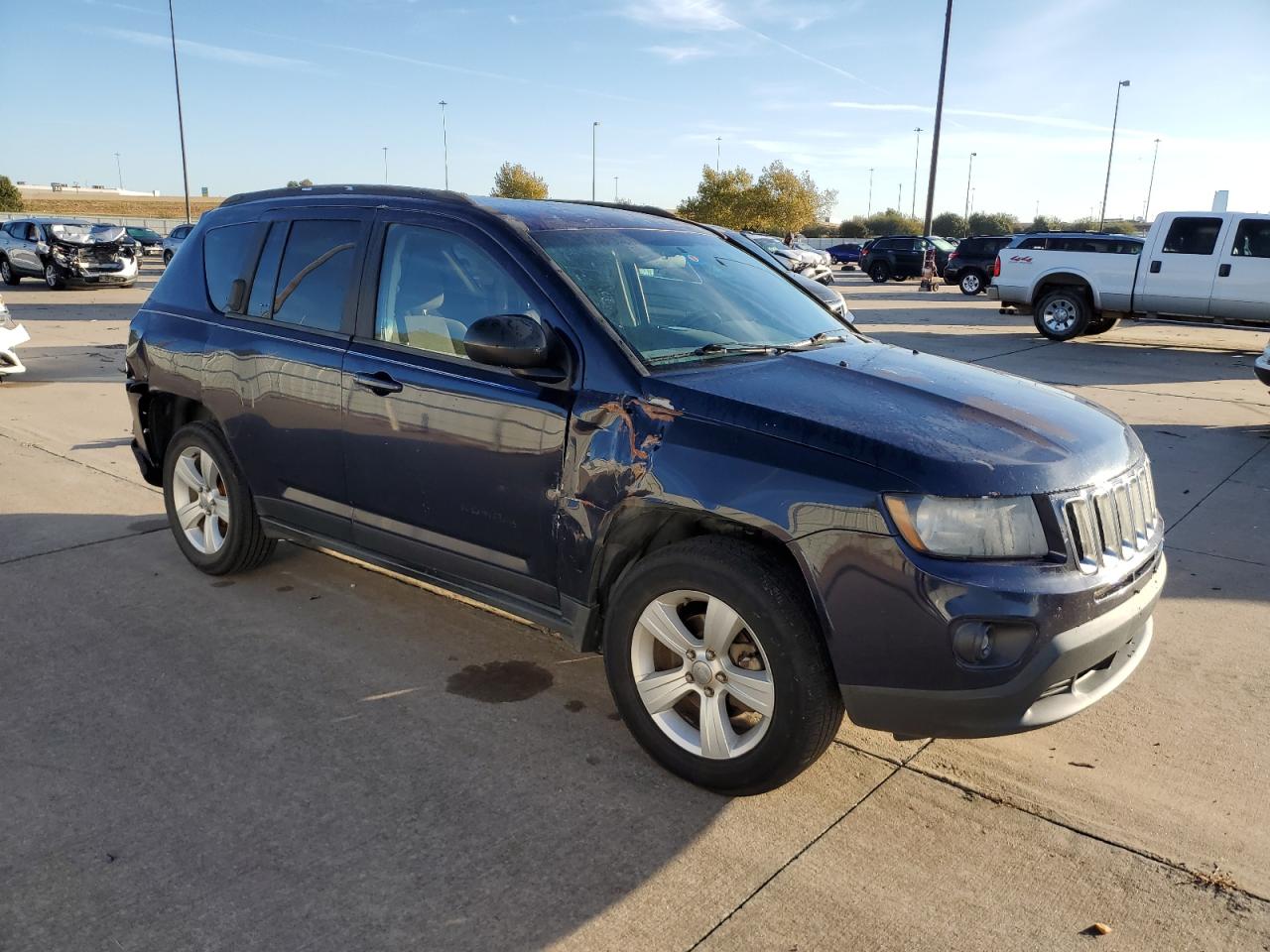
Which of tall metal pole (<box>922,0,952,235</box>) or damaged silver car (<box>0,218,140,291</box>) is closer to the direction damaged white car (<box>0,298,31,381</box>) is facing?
the tall metal pole

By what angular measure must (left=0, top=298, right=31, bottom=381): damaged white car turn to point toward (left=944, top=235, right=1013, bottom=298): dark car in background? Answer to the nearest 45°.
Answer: approximately 45° to its left

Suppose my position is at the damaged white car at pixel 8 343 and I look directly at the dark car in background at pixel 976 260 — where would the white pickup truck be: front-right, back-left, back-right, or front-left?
front-right

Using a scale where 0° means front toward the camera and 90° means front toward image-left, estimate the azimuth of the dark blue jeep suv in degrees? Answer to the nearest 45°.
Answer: approximately 315°

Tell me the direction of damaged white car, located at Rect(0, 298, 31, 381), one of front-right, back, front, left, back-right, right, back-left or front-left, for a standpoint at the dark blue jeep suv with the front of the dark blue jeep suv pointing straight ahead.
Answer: back

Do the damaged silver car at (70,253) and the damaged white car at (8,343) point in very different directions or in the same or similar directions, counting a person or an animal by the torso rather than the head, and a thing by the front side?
same or similar directions

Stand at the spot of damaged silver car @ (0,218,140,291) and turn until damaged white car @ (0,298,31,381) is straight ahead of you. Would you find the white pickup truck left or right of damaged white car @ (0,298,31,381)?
left

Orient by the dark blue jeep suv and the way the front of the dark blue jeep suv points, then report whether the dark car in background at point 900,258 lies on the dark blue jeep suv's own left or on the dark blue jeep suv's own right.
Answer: on the dark blue jeep suv's own left

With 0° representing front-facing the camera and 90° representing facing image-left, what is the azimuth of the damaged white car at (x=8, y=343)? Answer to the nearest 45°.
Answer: approximately 315°

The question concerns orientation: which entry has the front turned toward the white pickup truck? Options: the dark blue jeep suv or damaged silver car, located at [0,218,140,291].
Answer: the damaged silver car

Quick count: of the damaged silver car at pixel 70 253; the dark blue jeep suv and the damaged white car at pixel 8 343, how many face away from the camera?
0
